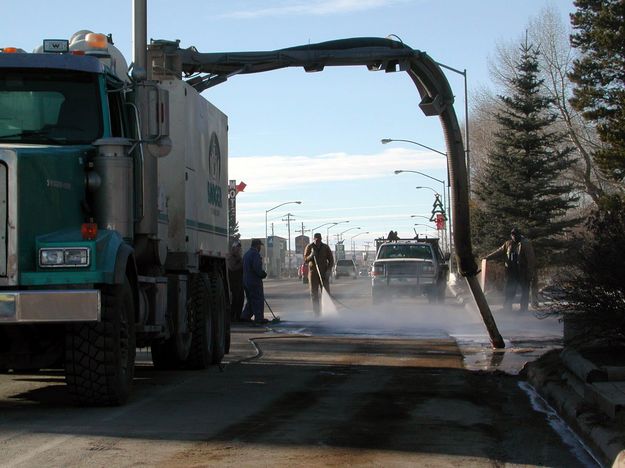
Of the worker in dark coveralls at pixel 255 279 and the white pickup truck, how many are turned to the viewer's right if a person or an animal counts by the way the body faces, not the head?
1

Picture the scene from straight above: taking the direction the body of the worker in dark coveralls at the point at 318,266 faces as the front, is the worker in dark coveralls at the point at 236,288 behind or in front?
in front

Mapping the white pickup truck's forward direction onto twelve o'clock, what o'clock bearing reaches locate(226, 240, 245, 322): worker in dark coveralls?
The worker in dark coveralls is roughly at 1 o'clock from the white pickup truck.

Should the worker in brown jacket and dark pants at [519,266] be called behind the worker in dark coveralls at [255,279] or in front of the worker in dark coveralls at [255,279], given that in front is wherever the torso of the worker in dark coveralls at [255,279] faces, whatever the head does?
in front

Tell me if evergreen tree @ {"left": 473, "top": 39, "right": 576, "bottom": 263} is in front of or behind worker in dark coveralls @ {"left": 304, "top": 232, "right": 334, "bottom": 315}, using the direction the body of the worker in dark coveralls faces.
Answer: behind

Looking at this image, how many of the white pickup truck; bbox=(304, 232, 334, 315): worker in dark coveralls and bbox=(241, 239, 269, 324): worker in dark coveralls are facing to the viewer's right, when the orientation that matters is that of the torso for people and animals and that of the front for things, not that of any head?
1

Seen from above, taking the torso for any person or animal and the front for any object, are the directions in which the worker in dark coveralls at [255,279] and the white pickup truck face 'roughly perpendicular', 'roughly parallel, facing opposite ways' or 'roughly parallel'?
roughly perpendicular

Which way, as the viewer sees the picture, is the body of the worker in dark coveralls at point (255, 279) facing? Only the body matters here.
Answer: to the viewer's right

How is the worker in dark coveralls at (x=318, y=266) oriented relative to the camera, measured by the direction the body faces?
toward the camera

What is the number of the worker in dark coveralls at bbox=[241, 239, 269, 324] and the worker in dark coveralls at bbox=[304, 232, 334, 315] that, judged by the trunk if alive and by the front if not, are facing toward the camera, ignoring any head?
1

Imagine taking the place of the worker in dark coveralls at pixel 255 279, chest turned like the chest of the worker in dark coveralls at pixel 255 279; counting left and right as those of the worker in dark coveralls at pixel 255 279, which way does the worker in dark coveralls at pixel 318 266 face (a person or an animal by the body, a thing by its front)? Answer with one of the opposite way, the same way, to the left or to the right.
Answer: to the right
